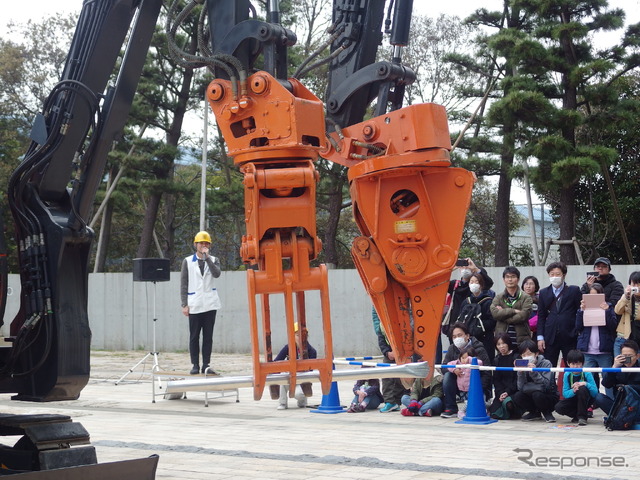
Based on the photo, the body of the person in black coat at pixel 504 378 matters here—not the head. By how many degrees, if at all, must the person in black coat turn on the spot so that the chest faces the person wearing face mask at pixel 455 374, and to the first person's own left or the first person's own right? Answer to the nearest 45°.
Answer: approximately 45° to the first person's own right

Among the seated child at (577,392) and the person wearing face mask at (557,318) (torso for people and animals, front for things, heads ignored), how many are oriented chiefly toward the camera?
2

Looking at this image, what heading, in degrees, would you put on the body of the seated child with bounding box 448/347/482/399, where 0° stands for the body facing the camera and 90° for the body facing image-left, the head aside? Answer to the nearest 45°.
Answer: approximately 45°

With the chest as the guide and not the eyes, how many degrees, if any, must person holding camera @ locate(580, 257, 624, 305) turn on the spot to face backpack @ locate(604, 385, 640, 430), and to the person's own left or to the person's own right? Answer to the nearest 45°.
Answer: approximately 45° to the person's own left

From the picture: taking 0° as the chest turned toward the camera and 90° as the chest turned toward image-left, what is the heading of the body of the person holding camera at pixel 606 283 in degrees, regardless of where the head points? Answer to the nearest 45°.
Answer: approximately 45°

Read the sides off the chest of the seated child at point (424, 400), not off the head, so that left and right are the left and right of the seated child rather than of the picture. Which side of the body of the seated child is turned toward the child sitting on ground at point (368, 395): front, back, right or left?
right
